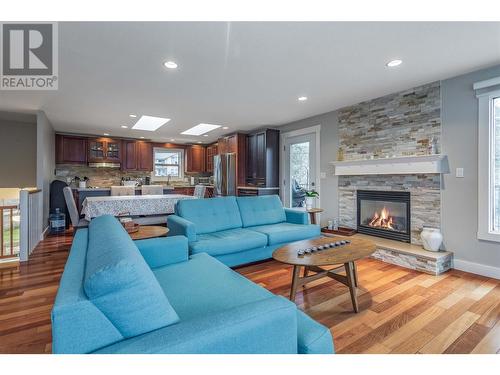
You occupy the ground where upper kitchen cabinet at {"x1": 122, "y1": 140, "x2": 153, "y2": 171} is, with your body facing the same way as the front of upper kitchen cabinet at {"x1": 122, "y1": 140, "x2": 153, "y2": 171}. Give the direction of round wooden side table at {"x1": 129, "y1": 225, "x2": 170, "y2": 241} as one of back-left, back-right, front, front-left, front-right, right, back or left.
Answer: front

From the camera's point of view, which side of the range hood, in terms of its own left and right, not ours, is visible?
front

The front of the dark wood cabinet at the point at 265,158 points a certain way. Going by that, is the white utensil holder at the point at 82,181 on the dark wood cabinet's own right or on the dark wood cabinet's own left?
on the dark wood cabinet's own right

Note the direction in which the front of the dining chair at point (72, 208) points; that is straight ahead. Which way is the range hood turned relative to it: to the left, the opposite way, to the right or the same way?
to the right

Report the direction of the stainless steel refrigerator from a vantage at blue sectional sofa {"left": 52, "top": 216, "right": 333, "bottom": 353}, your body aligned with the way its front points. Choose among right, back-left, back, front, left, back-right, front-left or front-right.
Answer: left

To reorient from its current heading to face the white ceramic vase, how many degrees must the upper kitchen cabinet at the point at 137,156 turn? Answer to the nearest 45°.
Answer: approximately 45° to its left

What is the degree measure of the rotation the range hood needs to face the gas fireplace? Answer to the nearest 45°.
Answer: approximately 45° to its left

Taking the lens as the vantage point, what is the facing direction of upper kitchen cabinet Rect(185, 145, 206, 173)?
facing the viewer

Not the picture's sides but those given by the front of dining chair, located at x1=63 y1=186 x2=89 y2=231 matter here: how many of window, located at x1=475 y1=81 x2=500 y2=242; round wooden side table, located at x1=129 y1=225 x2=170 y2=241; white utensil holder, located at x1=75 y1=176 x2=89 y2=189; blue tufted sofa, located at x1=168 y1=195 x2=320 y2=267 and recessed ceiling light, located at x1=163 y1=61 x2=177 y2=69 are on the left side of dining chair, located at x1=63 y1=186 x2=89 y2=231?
1

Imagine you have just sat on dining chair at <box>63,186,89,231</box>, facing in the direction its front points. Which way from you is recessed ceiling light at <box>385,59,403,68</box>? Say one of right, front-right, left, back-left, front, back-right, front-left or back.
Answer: front-right

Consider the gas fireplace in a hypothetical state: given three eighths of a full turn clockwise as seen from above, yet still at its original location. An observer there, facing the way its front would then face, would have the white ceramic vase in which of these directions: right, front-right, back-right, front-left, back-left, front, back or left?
back-right

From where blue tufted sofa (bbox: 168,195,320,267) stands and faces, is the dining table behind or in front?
behind

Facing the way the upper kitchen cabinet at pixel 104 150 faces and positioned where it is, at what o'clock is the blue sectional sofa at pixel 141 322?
The blue sectional sofa is roughly at 12 o'clock from the upper kitchen cabinet.

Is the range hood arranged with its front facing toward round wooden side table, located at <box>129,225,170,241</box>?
yes

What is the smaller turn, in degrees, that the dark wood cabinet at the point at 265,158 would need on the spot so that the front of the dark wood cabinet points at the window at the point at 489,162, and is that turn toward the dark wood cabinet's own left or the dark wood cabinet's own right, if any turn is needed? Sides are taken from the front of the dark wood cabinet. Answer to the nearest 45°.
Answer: approximately 90° to the dark wood cabinet's own left
